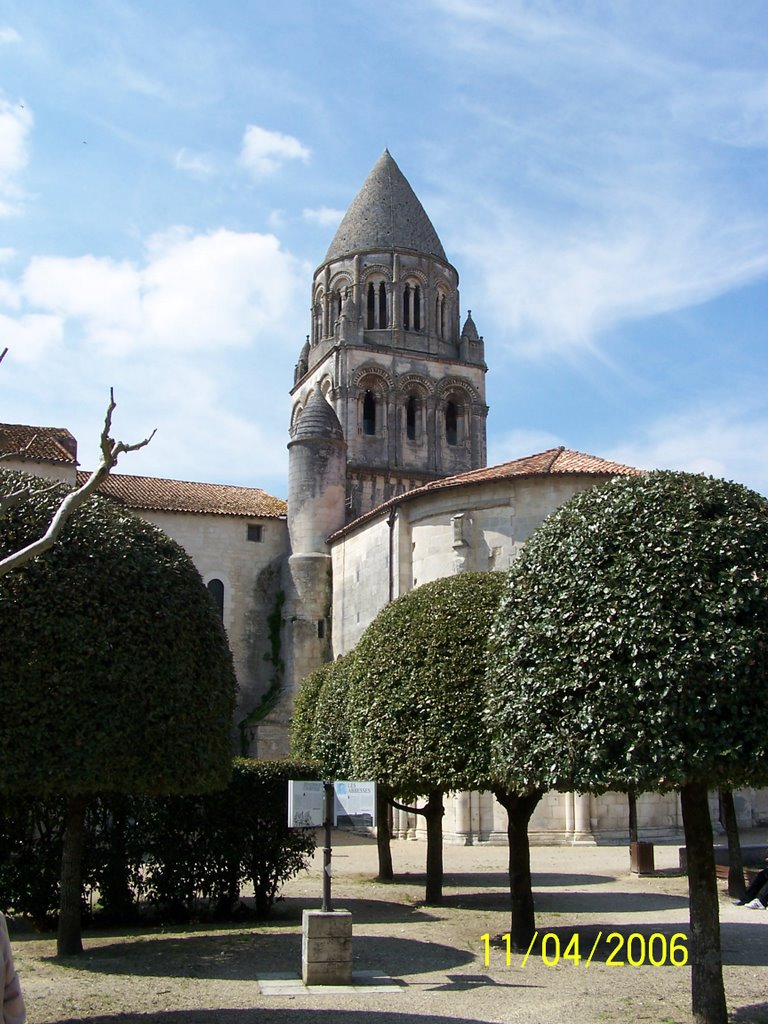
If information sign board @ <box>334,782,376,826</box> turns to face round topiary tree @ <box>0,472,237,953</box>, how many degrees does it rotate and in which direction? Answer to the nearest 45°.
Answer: approximately 90° to its right

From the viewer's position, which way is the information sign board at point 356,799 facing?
facing the viewer

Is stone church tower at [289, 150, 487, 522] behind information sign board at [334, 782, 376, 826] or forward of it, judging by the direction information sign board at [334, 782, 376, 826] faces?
behind

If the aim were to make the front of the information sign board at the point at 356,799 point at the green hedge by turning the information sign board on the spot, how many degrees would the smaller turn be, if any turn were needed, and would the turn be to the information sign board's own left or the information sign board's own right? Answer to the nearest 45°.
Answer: approximately 135° to the information sign board's own right

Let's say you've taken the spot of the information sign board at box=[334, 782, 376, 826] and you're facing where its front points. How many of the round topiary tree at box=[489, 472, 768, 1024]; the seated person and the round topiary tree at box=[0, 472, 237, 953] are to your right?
1
